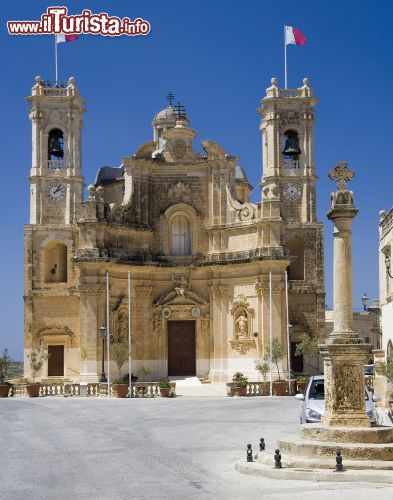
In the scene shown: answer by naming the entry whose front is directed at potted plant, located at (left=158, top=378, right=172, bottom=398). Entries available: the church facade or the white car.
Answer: the church facade

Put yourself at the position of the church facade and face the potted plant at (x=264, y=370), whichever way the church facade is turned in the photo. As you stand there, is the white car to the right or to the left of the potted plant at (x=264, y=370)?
right

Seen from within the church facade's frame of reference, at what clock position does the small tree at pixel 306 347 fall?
The small tree is roughly at 9 o'clock from the church facade.

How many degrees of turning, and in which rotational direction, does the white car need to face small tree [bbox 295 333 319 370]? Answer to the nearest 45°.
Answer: approximately 180°

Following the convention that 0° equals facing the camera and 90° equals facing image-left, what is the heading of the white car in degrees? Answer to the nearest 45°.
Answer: approximately 0°

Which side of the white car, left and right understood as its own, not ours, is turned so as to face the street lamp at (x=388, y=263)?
back
